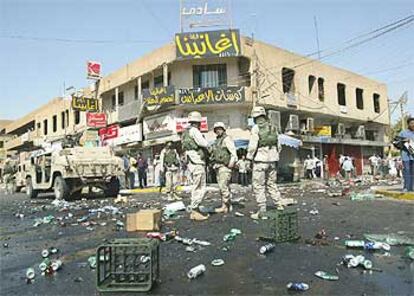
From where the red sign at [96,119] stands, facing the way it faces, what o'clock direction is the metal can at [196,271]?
The metal can is roughly at 12 o'clock from the red sign.

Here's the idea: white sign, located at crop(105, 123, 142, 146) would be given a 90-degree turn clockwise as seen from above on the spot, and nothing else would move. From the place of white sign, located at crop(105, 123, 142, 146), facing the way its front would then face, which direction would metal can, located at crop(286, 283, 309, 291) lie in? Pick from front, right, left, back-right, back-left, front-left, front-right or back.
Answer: back-left

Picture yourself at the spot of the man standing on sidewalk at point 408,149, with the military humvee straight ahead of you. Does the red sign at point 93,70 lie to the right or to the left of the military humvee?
right

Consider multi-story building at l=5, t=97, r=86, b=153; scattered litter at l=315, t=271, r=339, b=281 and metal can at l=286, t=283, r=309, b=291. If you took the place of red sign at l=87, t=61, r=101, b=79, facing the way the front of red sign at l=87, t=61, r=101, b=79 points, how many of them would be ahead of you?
2

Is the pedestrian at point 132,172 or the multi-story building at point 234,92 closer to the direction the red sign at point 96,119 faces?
the pedestrian

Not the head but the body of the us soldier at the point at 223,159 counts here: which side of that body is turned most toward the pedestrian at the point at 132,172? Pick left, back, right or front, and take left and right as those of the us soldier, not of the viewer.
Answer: right

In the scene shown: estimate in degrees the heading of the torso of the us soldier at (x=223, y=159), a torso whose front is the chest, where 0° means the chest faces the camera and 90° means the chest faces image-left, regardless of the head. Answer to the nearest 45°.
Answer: approximately 45°
